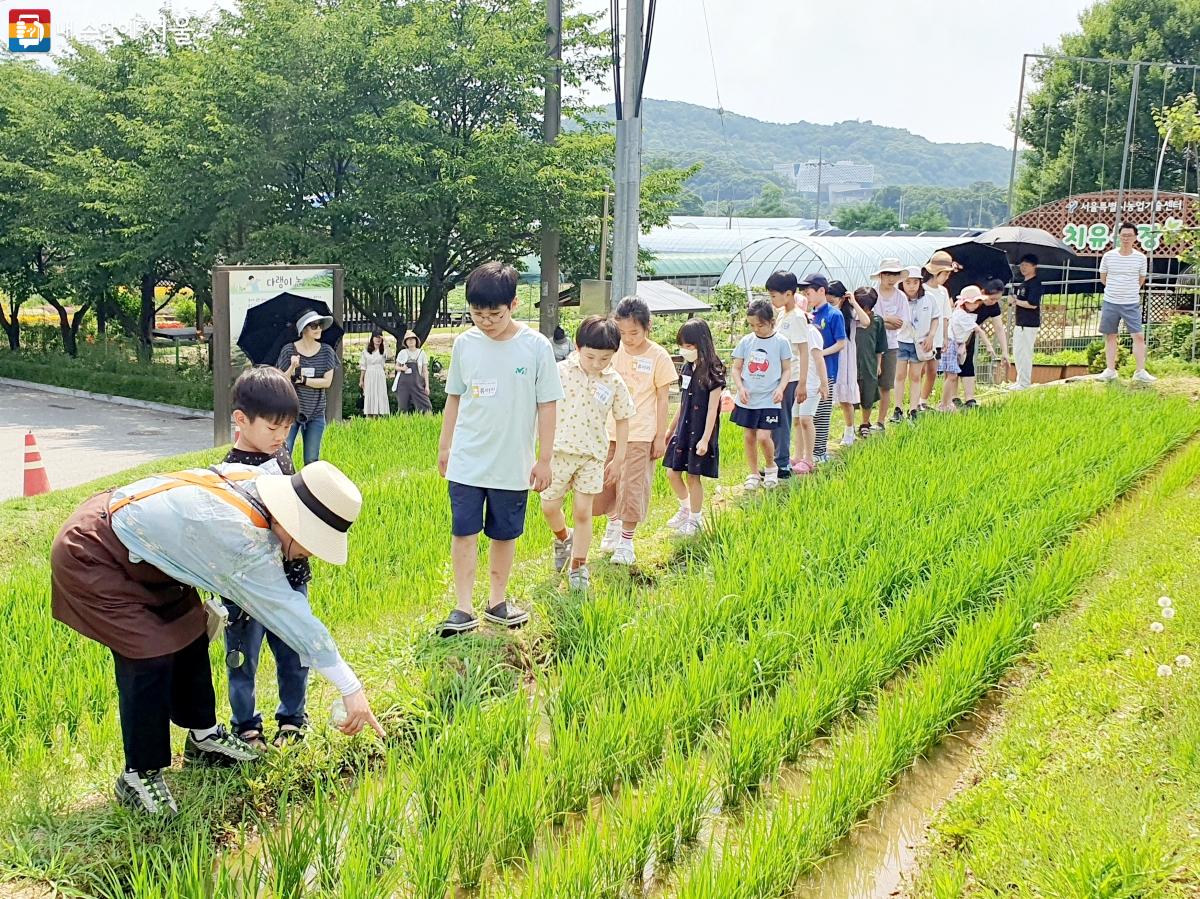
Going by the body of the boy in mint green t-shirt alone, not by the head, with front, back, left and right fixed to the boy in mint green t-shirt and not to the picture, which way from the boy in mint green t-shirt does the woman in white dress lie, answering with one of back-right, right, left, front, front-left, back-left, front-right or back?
back

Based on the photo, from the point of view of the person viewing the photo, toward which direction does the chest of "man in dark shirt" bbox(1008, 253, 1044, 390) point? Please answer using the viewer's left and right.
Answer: facing the viewer and to the left of the viewer

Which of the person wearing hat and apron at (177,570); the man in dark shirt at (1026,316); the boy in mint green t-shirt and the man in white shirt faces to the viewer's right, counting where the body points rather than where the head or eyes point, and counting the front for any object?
the person wearing hat and apron

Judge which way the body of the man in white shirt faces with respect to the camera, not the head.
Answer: toward the camera

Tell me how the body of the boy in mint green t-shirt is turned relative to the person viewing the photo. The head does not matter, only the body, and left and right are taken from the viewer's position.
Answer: facing the viewer

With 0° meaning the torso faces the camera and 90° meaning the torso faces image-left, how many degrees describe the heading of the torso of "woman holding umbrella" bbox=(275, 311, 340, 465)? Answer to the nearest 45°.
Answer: approximately 0°

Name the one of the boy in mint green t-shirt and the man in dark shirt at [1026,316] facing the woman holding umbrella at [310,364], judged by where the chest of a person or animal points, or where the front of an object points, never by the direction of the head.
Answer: the man in dark shirt

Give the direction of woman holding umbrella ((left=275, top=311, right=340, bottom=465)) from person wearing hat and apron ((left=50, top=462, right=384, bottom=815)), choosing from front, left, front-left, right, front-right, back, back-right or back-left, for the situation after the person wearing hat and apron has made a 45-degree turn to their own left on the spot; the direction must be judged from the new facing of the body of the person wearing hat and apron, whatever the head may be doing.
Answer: front-left

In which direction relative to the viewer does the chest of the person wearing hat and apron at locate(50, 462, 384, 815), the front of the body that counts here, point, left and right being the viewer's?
facing to the right of the viewer
